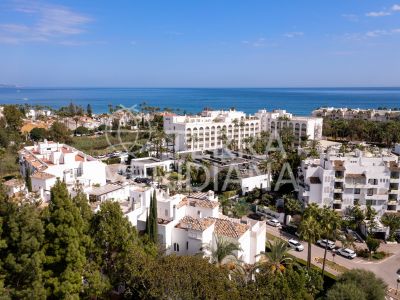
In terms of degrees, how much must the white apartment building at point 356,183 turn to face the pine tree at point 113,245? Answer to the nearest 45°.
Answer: approximately 45° to its right

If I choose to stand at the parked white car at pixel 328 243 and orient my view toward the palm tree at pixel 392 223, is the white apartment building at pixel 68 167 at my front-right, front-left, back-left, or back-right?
back-left

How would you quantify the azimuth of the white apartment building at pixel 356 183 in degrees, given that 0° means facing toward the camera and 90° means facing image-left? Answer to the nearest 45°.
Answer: approximately 0°

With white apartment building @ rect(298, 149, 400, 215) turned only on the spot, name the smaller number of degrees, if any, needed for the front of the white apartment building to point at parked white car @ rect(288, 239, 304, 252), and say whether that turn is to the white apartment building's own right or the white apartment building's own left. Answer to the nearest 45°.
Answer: approximately 45° to the white apartment building's own right

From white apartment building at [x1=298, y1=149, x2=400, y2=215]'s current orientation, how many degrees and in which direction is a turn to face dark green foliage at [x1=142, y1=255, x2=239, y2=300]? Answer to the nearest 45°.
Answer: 0° — it already faces it
